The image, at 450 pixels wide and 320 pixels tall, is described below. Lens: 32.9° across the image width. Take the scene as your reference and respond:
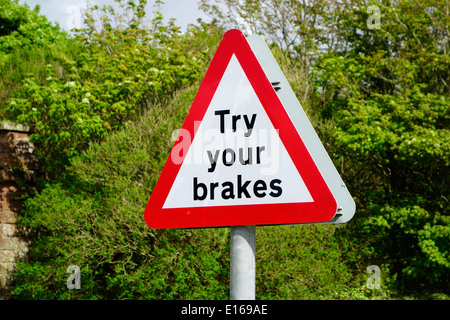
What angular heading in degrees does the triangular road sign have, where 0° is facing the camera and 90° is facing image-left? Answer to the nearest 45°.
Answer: approximately 45°

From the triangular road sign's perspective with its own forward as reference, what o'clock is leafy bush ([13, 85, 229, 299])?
The leafy bush is roughly at 4 o'clock from the triangular road sign.

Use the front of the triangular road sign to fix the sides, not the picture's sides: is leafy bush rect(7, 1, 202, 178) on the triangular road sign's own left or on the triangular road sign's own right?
on the triangular road sign's own right
